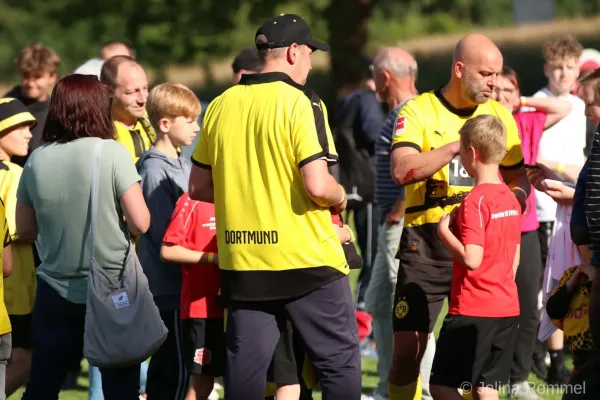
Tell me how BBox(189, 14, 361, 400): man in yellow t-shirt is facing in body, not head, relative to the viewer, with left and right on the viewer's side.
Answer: facing away from the viewer and to the right of the viewer

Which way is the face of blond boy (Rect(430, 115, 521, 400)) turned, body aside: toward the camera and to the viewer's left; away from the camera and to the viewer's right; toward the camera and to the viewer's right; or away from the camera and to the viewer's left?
away from the camera and to the viewer's left

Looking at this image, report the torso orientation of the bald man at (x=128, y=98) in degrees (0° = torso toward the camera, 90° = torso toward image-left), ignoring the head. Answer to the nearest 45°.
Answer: approximately 315°

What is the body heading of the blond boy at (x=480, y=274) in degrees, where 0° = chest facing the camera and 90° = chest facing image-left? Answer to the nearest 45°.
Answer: approximately 135°

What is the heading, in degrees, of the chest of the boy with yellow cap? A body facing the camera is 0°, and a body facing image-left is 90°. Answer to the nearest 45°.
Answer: approximately 270°

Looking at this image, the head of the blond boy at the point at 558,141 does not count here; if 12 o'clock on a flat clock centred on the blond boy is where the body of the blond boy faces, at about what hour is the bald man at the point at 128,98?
The bald man is roughly at 2 o'clock from the blond boy.
